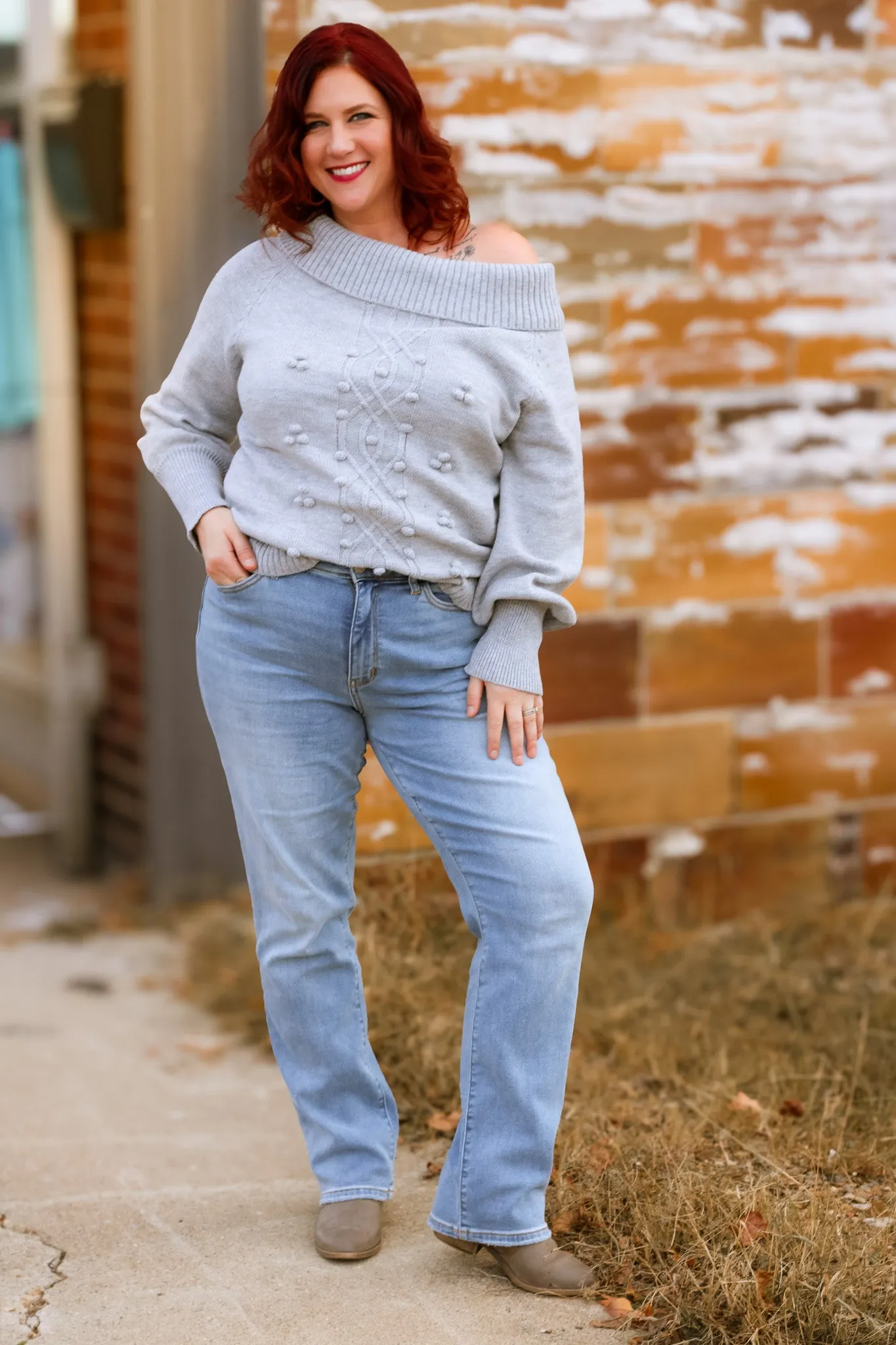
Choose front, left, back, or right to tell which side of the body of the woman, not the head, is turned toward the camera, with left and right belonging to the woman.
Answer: front

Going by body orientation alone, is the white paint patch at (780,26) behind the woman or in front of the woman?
behind

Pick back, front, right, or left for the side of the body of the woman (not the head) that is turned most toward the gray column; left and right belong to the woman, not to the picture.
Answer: back

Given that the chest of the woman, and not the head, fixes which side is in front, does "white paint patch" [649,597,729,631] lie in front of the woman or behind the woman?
behind
